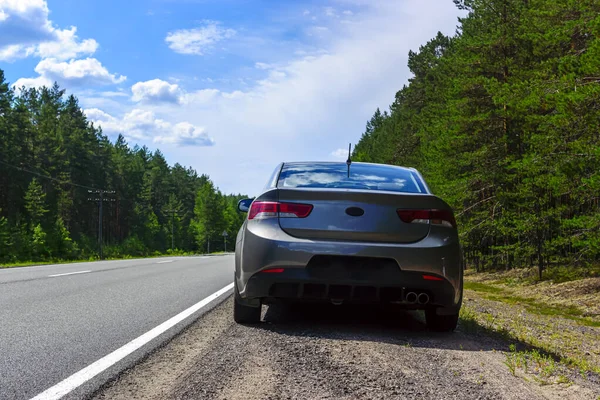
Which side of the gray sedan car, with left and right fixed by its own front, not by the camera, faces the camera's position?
back
